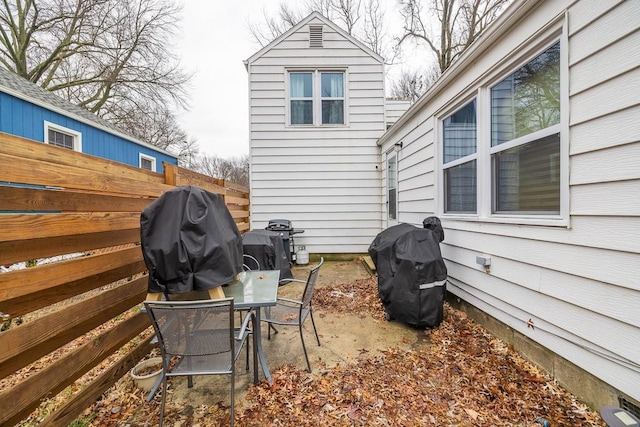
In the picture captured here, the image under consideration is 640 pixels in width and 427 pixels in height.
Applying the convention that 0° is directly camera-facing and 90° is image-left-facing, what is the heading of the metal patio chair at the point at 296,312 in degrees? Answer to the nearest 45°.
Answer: approximately 90°

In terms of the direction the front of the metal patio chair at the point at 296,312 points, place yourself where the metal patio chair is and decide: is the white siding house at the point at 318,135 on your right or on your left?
on your right

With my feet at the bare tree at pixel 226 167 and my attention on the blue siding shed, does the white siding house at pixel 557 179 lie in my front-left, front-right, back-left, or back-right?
front-left

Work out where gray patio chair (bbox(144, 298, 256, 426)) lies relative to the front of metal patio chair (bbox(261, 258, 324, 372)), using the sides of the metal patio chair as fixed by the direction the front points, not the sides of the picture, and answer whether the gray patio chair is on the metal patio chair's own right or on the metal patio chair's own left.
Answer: on the metal patio chair's own left

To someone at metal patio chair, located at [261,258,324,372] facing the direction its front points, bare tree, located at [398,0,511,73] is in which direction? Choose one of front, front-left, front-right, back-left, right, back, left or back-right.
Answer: back-right

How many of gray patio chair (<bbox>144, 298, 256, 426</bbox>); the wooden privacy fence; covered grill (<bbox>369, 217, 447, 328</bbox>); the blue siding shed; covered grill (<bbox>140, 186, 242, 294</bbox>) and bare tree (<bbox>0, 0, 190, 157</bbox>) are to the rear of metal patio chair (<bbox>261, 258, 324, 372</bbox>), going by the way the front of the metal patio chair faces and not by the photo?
1

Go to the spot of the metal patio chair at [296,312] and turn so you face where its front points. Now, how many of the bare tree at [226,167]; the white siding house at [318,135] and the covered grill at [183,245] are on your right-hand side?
2

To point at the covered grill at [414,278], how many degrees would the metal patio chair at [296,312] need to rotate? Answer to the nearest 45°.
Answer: approximately 180°

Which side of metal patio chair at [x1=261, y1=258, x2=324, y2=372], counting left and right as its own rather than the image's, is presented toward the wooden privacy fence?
front

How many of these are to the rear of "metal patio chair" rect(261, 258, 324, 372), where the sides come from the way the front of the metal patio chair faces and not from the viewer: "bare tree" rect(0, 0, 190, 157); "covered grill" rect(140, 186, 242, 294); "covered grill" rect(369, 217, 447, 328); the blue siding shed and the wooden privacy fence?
1

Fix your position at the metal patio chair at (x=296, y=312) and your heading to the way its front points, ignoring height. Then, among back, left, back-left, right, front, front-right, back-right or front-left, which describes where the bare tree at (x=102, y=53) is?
front-right

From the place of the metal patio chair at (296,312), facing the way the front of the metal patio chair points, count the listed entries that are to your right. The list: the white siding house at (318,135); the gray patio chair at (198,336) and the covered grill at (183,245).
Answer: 1

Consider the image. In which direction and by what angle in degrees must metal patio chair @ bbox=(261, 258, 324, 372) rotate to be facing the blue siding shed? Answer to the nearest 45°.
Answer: approximately 45° to its right

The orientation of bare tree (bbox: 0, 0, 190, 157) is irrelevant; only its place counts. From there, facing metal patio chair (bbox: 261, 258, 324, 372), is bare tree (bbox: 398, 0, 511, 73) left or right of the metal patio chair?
left

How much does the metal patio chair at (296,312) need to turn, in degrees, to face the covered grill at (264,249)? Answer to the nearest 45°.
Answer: approximately 90° to its right
